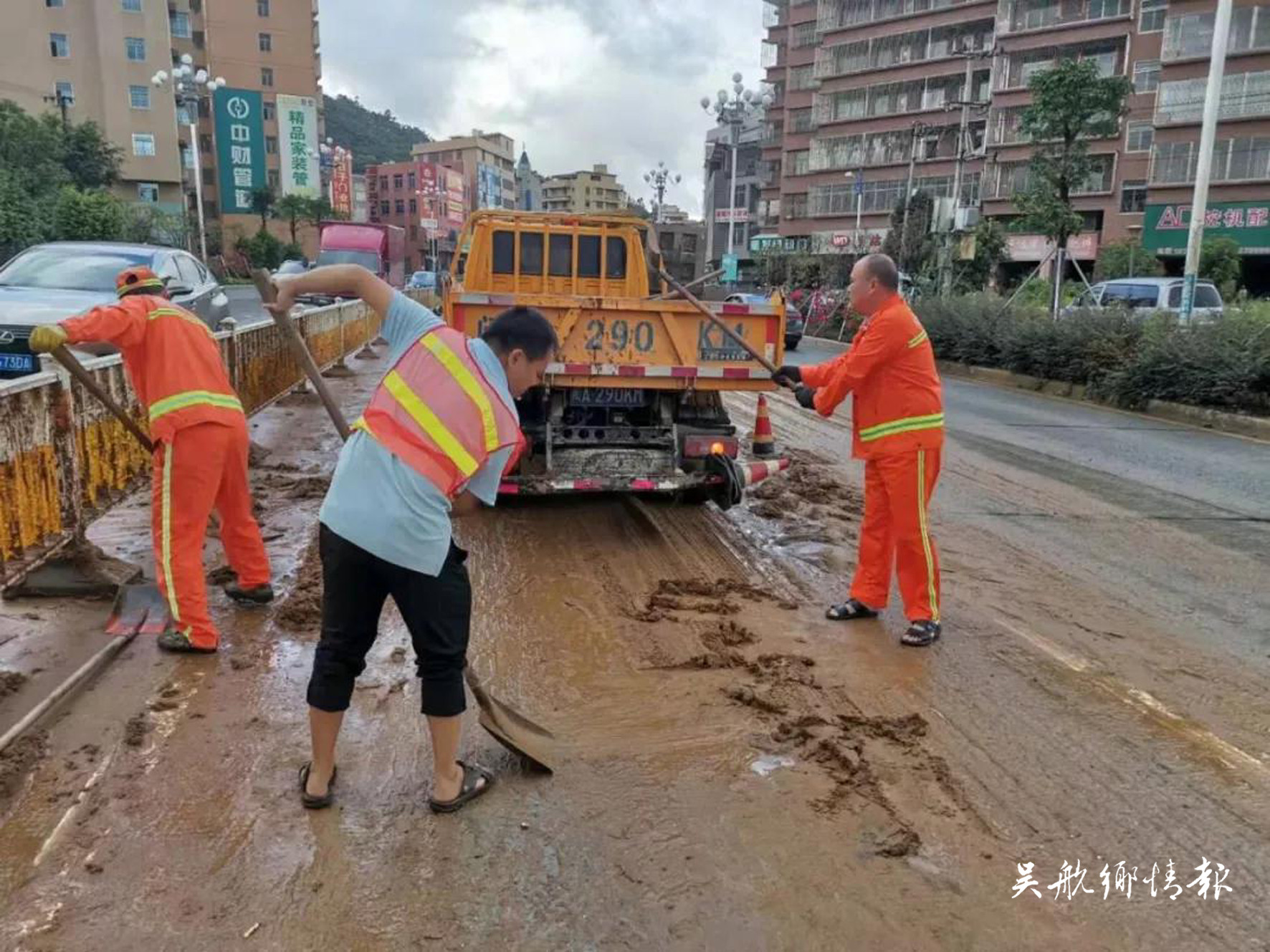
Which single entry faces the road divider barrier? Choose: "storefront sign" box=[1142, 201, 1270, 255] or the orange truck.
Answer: the storefront sign

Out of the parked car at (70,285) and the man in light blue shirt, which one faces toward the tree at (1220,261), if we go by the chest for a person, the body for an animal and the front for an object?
the man in light blue shirt

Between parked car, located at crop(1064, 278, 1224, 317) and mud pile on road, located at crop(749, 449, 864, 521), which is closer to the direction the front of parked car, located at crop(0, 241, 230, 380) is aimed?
the mud pile on road

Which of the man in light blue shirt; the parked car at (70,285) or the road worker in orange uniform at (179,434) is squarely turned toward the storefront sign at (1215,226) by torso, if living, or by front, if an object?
the man in light blue shirt

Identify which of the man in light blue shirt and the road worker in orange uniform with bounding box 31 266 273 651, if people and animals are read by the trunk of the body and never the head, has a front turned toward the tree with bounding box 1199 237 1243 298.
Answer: the man in light blue shirt

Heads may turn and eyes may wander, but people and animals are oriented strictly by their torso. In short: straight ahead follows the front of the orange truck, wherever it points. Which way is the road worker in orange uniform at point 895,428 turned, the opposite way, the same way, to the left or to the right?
to the left

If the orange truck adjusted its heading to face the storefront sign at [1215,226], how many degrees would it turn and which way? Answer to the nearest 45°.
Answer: approximately 45° to its right

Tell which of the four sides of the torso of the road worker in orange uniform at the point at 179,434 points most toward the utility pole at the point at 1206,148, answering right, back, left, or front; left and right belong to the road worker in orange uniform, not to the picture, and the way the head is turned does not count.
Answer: right

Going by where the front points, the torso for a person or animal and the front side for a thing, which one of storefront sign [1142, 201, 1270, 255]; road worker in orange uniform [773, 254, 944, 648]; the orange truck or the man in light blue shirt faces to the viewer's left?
the road worker in orange uniform

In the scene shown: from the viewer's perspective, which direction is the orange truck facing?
away from the camera

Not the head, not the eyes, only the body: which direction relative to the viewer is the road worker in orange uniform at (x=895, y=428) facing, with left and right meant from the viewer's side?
facing to the left of the viewer

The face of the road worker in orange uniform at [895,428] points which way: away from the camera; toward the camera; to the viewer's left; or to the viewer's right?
to the viewer's left

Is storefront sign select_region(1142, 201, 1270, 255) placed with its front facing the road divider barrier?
yes

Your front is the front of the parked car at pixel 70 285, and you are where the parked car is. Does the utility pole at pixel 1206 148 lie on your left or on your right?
on your left
